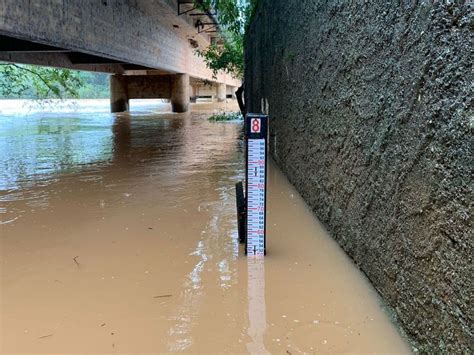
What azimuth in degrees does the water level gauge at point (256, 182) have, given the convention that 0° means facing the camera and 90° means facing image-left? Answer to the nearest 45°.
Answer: approximately 0°

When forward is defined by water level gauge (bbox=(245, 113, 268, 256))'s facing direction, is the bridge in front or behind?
behind
